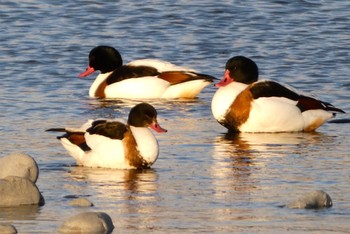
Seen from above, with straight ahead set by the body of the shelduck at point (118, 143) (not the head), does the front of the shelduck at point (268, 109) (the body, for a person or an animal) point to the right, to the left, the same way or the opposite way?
the opposite way

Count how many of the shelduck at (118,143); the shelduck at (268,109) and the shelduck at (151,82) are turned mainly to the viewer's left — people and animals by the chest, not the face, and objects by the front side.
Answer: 2

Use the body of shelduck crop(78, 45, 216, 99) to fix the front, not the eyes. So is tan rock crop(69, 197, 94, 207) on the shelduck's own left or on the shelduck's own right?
on the shelduck's own left

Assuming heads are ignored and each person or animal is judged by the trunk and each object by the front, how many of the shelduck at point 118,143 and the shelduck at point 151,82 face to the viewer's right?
1

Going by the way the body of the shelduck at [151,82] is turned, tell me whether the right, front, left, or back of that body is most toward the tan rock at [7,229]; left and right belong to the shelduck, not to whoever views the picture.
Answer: left

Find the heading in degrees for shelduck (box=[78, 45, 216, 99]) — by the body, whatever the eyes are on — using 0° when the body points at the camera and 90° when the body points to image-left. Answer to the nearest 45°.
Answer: approximately 90°

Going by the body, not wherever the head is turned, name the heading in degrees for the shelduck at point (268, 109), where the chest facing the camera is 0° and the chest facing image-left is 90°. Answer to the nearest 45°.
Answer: approximately 90°

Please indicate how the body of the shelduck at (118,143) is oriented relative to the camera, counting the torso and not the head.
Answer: to the viewer's right

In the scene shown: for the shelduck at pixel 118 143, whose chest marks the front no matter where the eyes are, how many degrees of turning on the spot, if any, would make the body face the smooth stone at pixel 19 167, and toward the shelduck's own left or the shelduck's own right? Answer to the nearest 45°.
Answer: approximately 135° to the shelduck's own right

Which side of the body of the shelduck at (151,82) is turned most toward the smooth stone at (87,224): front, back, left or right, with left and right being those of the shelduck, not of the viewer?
left
